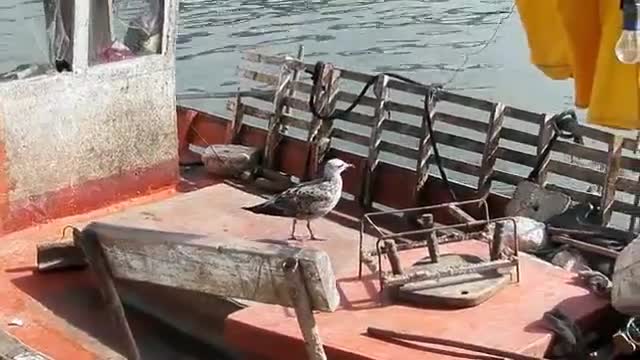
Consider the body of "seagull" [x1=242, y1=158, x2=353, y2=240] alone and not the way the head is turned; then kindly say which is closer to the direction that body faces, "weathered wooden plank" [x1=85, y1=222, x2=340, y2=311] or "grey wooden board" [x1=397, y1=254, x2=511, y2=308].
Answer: the grey wooden board

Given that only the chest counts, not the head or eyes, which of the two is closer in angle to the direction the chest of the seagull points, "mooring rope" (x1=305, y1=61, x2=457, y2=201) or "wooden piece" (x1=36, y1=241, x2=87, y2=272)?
the mooring rope

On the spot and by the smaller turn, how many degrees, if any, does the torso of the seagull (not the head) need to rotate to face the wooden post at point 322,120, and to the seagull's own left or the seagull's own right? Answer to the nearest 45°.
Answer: approximately 90° to the seagull's own left

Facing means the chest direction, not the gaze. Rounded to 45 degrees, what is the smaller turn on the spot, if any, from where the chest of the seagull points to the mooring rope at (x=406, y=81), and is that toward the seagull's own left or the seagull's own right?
approximately 45° to the seagull's own left

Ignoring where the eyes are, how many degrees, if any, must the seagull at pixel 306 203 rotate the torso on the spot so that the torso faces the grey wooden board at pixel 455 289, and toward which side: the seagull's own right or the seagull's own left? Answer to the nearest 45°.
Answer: approximately 45° to the seagull's own right

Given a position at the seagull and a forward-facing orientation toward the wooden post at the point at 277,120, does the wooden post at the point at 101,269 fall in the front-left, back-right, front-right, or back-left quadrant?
back-left

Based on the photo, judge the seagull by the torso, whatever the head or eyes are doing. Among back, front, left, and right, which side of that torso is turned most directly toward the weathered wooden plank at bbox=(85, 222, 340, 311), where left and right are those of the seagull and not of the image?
right

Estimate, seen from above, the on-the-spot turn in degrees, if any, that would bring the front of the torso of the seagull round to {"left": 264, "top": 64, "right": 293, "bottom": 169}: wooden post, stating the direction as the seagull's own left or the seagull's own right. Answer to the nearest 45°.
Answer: approximately 90° to the seagull's own left

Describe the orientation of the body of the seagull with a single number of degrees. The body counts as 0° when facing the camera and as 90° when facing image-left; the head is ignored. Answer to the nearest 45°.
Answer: approximately 270°

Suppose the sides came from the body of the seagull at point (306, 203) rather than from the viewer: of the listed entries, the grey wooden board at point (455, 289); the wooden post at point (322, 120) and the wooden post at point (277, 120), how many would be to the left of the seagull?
2

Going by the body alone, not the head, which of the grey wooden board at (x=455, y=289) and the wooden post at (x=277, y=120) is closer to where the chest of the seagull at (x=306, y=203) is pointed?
the grey wooden board

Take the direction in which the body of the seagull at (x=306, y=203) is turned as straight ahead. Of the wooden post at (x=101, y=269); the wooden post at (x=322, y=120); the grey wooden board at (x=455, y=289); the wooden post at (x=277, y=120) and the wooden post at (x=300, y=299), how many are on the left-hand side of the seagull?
2

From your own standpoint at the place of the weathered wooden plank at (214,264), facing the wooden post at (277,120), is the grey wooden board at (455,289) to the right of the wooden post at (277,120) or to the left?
right
